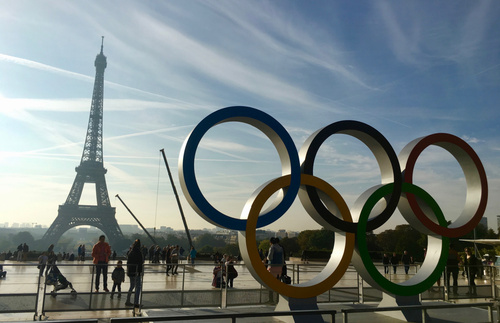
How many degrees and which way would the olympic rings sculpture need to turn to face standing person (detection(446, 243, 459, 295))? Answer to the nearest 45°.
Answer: approximately 90° to its left

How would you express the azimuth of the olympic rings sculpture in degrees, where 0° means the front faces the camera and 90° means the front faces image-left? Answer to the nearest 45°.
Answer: approximately 315°

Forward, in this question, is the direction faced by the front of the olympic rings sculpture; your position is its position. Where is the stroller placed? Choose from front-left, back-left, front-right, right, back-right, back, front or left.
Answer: back-right
